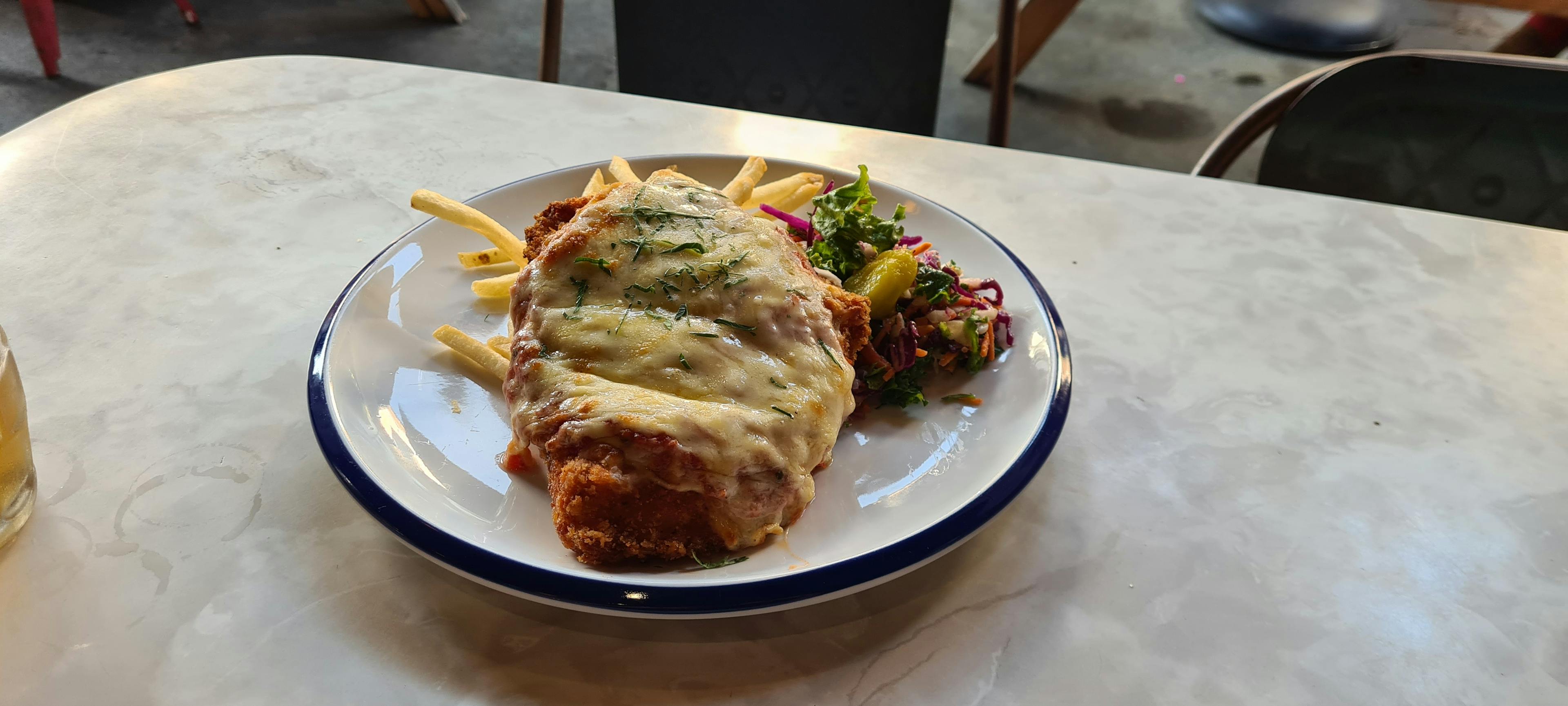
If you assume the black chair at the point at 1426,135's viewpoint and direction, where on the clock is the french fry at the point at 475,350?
The french fry is roughly at 1 o'clock from the black chair.

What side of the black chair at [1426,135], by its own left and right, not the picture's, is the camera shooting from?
front

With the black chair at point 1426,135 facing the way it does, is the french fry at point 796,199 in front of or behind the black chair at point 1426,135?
in front

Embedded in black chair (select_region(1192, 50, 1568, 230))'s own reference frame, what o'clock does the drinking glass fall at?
The drinking glass is roughly at 1 o'clock from the black chair.

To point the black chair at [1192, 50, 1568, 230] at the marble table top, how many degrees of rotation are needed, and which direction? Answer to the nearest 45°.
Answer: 0° — it already faces it

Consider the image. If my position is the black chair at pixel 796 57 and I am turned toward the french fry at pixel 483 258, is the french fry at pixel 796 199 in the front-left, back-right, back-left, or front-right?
front-left

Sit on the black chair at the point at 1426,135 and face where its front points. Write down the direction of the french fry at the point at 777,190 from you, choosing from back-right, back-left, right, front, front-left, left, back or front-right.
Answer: front-right

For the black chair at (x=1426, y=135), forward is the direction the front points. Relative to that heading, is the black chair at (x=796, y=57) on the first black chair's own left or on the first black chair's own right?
on the first black chair's own right

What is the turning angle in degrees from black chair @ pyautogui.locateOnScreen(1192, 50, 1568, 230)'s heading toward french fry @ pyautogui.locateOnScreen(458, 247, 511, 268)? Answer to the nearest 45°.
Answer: approximately 45° to its right

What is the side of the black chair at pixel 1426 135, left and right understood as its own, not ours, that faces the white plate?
front

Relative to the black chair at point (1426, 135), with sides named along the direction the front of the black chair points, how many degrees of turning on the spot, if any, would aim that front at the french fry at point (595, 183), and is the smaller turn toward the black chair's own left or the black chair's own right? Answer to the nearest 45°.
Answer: approximately 45° to the black chair's own right

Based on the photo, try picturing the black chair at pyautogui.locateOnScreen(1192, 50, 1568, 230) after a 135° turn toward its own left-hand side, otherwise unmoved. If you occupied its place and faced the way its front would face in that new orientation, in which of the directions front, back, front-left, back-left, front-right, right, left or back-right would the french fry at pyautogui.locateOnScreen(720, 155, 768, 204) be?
back

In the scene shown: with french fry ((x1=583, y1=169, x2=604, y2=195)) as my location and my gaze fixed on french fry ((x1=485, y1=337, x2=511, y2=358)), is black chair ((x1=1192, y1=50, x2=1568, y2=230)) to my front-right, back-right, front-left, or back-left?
back-left

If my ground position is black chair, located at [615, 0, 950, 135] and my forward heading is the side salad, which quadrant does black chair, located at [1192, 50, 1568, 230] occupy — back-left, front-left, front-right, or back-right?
front-left
